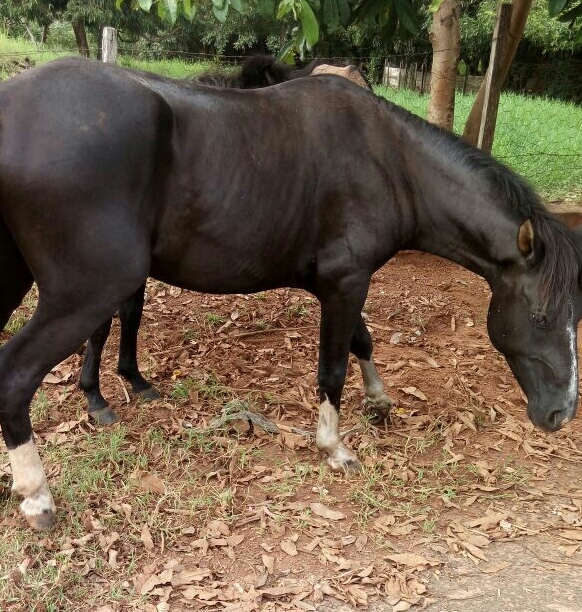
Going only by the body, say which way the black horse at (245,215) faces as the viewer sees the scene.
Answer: to the viewer's right

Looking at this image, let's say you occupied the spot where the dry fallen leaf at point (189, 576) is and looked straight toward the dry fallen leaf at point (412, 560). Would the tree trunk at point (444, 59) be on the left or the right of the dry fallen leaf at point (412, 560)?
left

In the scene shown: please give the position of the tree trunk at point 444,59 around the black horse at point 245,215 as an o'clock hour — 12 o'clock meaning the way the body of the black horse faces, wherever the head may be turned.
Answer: The tree trunk is roughly at 10 o'clock from the black horse.

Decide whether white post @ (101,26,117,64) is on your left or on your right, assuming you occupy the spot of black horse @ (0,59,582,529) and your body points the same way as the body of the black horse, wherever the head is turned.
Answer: on your left

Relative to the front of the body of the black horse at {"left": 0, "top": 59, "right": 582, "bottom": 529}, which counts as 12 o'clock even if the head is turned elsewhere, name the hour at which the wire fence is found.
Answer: The wire fence is roughly at 10 o'clock from the black horse.
